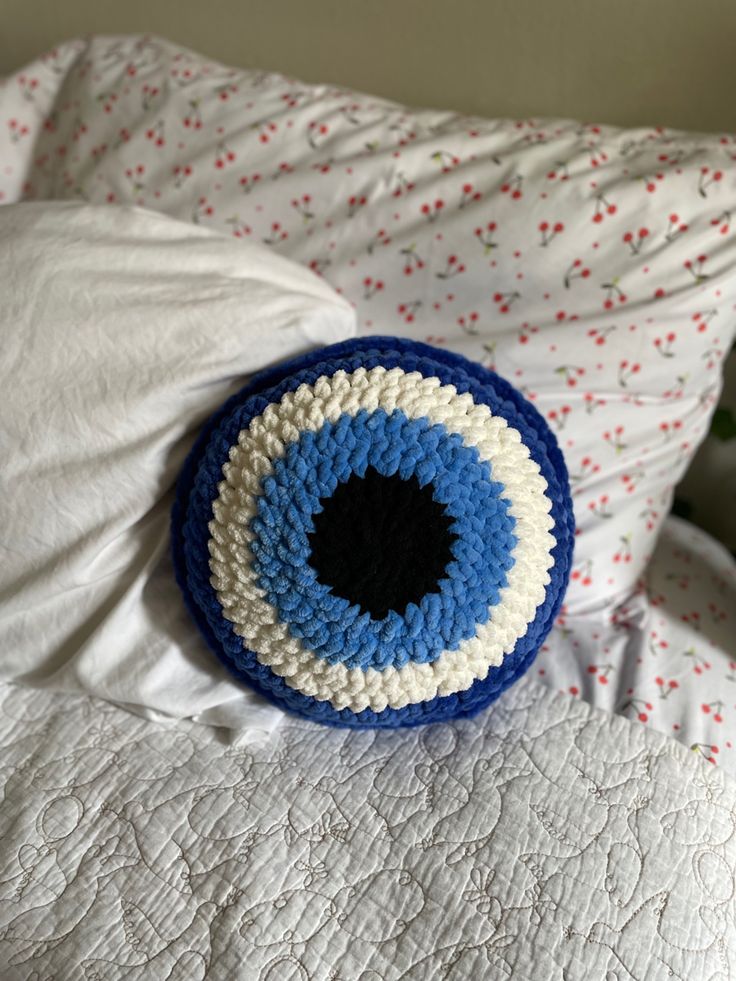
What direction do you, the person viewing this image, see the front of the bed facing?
facing the viewer

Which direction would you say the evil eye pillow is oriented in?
toward the camera
